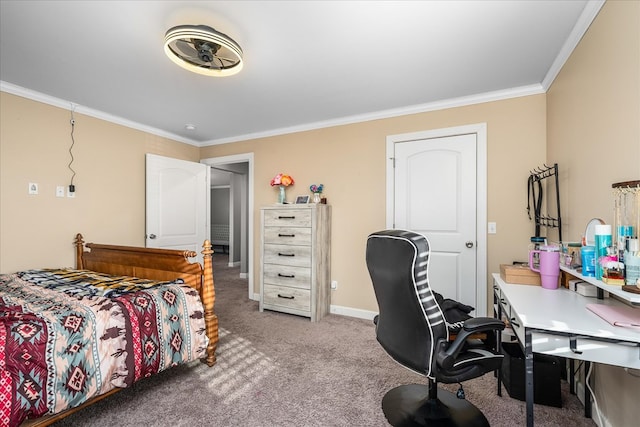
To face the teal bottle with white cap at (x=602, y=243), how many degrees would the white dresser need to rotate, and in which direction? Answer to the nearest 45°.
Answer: approximately 90° to its left

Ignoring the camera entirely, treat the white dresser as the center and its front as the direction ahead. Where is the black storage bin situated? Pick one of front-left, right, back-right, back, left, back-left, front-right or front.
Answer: left

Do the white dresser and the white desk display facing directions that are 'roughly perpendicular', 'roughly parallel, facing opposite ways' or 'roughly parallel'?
roughly perpendicular

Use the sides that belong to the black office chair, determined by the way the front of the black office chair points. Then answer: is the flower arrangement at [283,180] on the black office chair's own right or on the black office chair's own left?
on the black office chair's own left

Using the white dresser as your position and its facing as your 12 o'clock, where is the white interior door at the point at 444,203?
The white interior door is roughly at 8 o'clock from the white dresser.

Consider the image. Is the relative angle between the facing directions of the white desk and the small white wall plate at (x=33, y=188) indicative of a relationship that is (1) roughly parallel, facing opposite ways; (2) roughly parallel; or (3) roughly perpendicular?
roughly parallel, facing opposite ways

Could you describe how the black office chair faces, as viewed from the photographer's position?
facing away from the viewer and to the right of the viewer

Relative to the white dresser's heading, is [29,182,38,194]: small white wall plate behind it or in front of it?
in front

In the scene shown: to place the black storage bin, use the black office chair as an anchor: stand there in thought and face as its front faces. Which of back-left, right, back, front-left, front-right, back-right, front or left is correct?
front

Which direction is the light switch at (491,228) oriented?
toward the camera

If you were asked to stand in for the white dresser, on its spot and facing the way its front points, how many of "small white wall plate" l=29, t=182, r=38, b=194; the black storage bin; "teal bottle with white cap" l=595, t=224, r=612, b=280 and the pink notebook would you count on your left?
3

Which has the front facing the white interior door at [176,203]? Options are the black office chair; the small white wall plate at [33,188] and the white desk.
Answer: the white desk

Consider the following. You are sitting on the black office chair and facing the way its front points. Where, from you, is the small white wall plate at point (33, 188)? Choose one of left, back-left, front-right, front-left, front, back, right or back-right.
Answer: back-left

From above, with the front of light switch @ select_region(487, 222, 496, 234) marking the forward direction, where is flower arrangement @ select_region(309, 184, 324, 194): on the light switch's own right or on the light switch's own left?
on the light switch's own right

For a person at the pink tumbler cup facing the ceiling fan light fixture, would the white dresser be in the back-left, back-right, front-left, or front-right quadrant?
front-right

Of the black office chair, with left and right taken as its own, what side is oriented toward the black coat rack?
front

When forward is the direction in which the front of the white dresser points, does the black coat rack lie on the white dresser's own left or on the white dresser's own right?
on the white dresser's own left

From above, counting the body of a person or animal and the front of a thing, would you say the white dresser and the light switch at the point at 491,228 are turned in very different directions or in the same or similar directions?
same or similar directions

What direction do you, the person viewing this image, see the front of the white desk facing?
facing to the left of the viewer
